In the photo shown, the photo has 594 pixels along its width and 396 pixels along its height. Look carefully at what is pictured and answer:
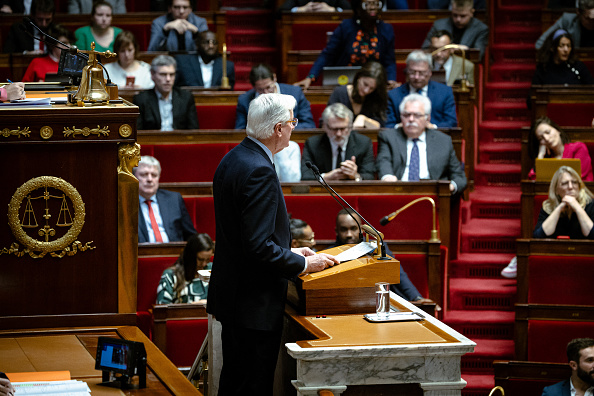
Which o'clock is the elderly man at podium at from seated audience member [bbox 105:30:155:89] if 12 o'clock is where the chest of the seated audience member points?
The elderly man at podium is roughly at 12 o'clock from the seated audience member.

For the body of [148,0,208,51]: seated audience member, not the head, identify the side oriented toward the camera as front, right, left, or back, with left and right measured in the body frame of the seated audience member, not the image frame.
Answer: front

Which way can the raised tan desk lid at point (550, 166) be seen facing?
away from the camera

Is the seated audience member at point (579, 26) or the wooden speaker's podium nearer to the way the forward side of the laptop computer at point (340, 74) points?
the seated audience member

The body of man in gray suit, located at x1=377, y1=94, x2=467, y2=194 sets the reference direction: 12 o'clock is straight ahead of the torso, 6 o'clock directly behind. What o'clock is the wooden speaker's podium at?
The wooden speaker's podium is roughly at 12 o'clock from the man in gray suit.

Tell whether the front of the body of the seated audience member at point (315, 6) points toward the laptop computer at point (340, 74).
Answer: yes

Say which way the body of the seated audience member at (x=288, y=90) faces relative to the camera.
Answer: toward the camera

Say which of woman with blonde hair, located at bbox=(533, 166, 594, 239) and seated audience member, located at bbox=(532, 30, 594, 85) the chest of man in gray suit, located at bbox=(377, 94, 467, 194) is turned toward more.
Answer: the woman with blonde hair

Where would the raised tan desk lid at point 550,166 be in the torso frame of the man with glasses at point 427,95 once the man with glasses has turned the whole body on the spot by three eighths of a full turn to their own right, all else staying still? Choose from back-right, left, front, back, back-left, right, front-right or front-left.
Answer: back

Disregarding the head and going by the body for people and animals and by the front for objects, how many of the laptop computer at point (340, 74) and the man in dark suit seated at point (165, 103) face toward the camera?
1

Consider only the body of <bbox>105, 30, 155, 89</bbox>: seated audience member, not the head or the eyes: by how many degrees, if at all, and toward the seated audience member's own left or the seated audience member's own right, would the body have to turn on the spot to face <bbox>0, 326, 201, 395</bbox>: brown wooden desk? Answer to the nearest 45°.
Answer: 0° — they already face it

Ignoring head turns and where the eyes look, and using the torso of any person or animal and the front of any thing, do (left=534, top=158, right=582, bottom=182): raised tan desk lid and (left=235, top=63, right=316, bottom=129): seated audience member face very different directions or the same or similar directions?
very different directions

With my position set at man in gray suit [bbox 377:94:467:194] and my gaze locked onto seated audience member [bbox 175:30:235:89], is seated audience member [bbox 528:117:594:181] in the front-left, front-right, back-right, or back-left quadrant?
back-right

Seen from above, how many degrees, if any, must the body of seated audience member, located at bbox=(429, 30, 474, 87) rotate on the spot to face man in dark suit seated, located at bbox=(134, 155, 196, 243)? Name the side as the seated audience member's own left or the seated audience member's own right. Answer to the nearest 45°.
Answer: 0° — they already face them

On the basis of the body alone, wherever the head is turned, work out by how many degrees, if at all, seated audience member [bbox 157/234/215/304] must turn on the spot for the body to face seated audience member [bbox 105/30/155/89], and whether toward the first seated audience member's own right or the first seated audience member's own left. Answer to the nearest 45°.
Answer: approximately 135° to the first seated audience member's own left

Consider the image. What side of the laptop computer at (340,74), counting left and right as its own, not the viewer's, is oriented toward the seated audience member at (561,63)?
right
